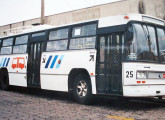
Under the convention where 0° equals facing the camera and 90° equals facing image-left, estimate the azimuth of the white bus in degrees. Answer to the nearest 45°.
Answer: approximately 315°
